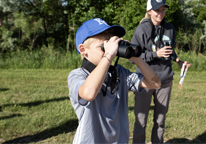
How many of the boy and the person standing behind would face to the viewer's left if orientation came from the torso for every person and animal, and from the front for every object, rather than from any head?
0

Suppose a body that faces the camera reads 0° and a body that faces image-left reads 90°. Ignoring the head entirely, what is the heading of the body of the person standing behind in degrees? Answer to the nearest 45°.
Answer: approximately 315°

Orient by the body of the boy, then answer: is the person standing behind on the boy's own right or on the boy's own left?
on the boy's own left

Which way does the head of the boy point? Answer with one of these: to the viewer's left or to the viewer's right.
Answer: to the viewer's right

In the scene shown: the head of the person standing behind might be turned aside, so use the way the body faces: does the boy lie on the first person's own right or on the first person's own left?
on the first person's own right

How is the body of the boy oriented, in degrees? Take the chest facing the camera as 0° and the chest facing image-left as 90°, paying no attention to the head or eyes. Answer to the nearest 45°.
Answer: approximately 315°
